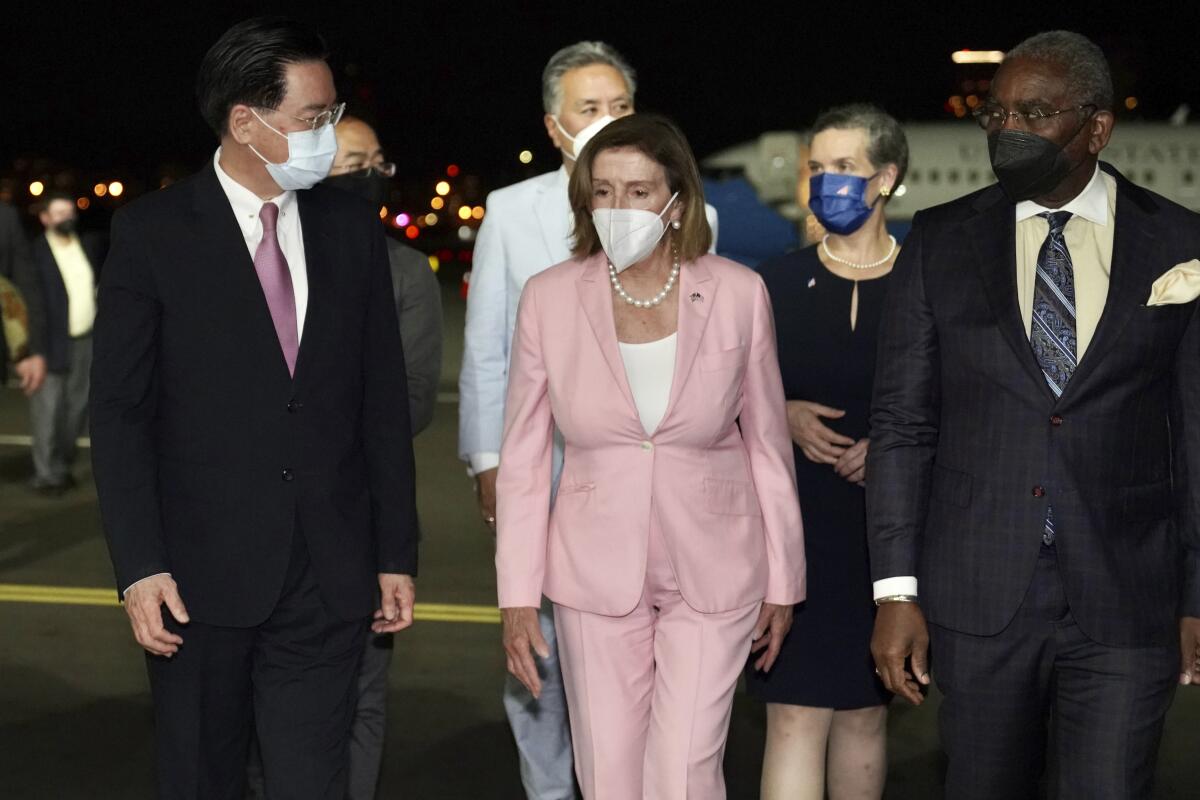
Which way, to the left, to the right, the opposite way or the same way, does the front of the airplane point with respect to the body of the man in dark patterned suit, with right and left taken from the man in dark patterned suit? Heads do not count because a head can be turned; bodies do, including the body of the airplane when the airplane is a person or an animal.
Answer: to the right

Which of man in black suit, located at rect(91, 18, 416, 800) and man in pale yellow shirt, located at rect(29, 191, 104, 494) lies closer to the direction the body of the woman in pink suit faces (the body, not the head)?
the man in black suit

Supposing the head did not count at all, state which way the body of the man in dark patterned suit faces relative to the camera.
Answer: toward the camera

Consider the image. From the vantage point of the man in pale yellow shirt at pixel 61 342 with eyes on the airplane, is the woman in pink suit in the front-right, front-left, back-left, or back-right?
back-right

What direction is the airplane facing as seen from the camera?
to the viewer's left

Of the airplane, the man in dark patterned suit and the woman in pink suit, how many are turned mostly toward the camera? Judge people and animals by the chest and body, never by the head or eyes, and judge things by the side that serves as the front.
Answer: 2

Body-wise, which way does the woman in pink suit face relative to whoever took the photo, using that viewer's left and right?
facing the viewer

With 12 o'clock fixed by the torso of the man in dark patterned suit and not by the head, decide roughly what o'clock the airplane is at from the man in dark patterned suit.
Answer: The airplane is roughly at 6 o'clock from the man in dark patterned suit.

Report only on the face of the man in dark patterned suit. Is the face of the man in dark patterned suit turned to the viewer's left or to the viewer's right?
to the viewer's left

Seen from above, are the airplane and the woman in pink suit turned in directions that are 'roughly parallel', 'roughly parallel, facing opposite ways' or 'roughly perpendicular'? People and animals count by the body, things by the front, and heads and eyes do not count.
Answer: roughly perpendicular

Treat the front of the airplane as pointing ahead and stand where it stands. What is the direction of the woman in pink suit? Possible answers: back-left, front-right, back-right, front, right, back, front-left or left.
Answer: left

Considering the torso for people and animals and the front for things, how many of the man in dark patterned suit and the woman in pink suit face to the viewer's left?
0

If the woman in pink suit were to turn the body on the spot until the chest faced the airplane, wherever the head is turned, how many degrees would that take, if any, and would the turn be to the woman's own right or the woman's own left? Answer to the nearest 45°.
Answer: approximately 180°
